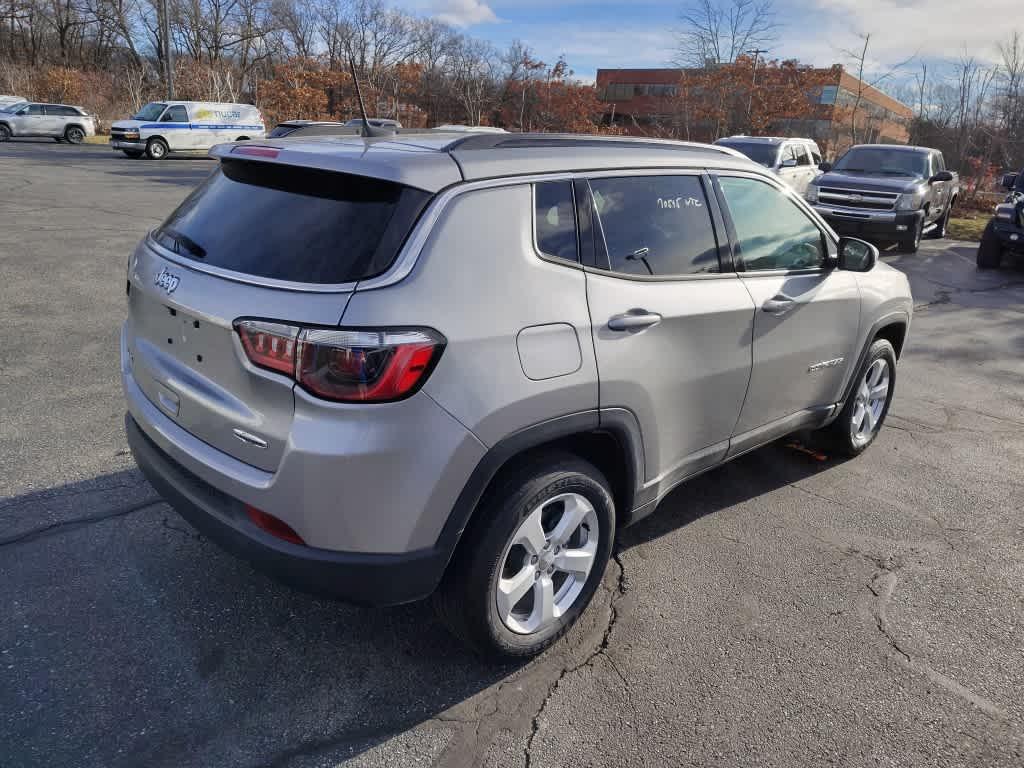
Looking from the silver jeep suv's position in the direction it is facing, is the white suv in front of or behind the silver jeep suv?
in front

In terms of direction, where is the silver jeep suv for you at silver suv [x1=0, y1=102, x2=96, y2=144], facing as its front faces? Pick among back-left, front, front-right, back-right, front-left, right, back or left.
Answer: left

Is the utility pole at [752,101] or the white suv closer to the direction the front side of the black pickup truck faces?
the white suv

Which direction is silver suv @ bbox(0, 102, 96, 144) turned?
to the viewer's left

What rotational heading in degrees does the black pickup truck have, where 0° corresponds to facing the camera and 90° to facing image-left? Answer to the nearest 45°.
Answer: approximately 45°

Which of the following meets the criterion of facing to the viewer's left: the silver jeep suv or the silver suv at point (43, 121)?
the silver suv

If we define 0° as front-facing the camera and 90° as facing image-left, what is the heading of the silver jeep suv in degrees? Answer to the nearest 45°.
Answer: approximately 225°

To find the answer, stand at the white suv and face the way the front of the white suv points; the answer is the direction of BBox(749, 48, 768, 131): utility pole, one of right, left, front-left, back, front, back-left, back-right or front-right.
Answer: back-right

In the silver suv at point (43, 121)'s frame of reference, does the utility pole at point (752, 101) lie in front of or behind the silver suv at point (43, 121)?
behind

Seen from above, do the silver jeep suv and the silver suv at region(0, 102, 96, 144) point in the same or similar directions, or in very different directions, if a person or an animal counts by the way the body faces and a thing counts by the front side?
very different directions

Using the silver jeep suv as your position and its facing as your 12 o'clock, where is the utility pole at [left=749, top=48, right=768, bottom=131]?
The utility pole is roughly at 11 o'clock from the silver jeep suv.

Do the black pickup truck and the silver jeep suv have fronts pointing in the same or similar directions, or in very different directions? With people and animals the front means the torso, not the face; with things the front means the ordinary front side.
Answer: very different directions

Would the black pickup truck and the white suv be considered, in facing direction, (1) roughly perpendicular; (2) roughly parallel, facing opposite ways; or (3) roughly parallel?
roughly parallel

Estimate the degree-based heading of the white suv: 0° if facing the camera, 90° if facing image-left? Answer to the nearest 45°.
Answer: approximately 45°

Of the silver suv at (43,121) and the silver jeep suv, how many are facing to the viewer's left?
1
